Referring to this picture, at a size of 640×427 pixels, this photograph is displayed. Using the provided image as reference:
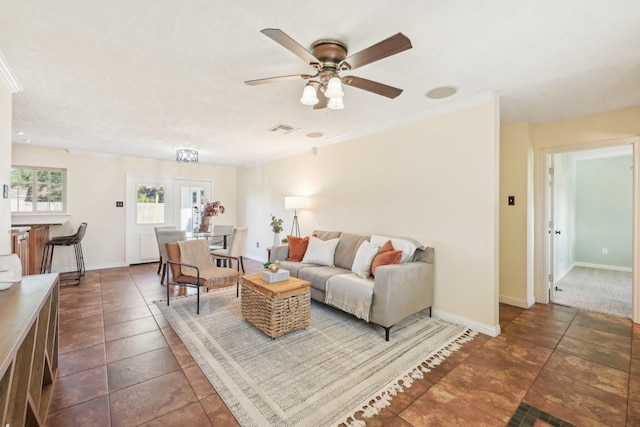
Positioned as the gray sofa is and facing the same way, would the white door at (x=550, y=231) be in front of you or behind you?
behind

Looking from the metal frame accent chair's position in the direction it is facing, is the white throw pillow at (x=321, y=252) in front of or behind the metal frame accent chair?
in front

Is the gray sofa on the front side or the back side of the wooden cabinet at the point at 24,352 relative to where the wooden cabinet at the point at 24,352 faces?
on the front side

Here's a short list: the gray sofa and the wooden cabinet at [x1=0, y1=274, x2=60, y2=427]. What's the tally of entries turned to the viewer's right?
1

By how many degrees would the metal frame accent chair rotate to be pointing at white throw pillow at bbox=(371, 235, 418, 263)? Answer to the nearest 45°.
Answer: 0° — it already faces it

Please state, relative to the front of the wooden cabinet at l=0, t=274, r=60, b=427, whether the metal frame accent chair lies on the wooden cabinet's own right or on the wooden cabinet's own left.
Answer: on the wooden cabinet's own left

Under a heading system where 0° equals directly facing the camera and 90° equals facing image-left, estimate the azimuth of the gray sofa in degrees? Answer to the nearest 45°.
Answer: approximately 45°

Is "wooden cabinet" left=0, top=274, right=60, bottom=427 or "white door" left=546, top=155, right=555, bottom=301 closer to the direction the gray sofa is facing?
the wooden cabinet

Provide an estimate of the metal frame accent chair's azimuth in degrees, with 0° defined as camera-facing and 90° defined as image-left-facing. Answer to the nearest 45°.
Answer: approximately 315°

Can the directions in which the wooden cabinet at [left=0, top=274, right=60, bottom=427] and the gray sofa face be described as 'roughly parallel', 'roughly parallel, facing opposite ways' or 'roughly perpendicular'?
roughly parallel, facing opposite ways

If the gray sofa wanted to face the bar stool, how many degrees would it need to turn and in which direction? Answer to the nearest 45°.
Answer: approximately 45° to its right

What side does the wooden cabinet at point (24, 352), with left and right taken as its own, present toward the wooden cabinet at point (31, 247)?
left

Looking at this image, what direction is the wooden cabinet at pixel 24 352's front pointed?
to the viewer's right

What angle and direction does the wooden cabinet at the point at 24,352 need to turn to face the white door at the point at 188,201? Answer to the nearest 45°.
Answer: approximately 45° to its left

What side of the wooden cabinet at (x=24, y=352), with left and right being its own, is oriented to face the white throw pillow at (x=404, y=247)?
front

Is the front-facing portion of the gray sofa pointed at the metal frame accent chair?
no
